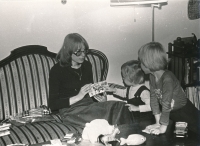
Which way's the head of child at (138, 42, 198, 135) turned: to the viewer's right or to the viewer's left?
to the viewer's left

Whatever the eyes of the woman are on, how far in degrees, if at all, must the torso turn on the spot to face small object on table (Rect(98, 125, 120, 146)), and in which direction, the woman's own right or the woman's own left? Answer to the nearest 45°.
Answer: approximately 45° to the woman's own right

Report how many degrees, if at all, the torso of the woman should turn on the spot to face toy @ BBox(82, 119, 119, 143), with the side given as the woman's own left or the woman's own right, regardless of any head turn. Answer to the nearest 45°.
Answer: approximately 45° to the woman's own right

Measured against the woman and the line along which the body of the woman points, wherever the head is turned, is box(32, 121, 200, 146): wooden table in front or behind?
in front

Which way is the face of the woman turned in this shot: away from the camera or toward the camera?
toward the camera

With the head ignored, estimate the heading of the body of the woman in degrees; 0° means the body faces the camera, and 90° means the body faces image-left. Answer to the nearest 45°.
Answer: approximately 315°

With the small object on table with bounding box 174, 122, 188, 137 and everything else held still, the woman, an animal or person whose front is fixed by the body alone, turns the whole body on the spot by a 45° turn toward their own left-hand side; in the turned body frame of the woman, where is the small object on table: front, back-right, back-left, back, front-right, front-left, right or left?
front-right

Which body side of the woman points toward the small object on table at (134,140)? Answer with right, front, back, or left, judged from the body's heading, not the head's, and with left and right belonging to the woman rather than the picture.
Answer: front

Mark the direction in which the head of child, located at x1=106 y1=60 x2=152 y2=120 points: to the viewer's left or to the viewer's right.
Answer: to the viewer's left

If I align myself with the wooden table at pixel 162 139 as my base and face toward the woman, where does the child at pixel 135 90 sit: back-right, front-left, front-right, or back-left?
front-right
